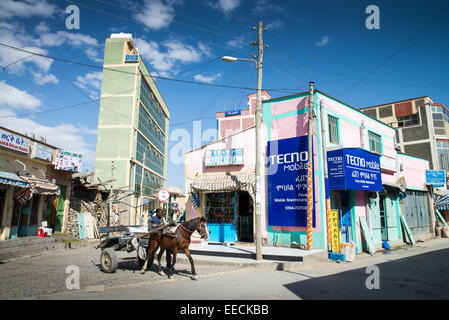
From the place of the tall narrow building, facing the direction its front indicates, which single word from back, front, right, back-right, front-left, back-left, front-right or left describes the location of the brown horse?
front-right

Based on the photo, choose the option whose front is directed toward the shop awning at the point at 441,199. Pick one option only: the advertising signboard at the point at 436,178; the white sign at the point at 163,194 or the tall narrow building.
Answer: the tall narrow building

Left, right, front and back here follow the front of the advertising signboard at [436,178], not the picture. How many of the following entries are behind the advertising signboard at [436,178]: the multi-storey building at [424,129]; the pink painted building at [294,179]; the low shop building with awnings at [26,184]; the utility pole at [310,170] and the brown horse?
1

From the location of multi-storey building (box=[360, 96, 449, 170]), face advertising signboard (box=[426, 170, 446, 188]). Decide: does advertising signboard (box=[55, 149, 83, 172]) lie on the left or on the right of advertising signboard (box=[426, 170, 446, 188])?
right

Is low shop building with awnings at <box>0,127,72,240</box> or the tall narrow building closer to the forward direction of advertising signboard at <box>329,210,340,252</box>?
the low shop building with awnings

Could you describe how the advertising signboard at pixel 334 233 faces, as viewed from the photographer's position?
facing the viewer

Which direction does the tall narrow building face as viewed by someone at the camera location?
facing the viewer and to the right of the viewer

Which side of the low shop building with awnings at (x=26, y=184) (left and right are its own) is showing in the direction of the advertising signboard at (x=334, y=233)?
front

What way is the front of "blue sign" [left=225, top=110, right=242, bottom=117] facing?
toward the camera

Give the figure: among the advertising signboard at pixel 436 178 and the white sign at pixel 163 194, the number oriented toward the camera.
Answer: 2

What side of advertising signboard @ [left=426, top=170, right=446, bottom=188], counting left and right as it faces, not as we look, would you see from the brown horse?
front

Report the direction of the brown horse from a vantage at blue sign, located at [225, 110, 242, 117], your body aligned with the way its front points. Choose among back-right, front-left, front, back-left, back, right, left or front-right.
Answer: front

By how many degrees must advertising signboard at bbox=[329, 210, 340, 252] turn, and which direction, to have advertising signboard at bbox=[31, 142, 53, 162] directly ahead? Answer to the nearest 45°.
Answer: approximately 90° to its right

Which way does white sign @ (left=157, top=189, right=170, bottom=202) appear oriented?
toward the camera

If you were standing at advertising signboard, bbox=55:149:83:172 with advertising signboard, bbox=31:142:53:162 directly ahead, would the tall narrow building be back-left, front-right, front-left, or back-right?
back-right

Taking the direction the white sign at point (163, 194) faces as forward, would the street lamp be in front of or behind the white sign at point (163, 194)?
in front
